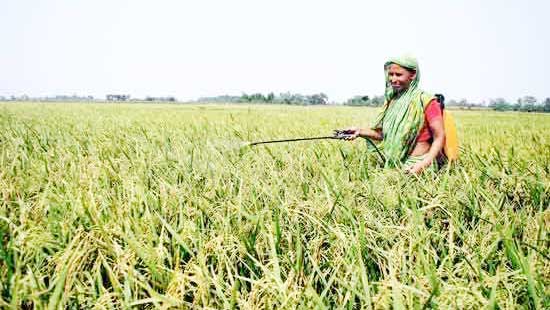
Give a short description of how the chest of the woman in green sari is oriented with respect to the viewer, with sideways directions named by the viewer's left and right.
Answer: facing the viewer and to the left of the viewer
